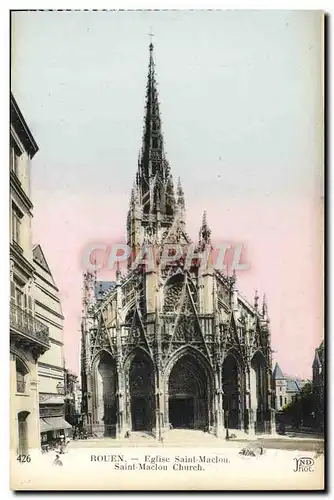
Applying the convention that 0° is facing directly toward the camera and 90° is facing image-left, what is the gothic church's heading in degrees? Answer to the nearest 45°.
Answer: approximately 0°
